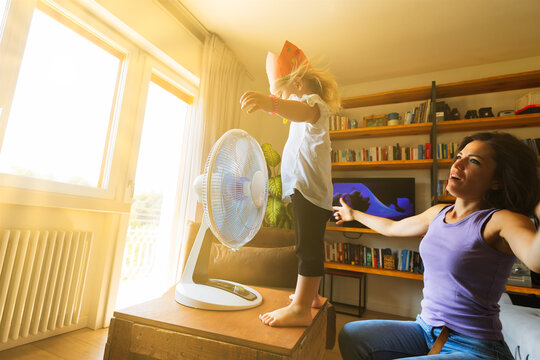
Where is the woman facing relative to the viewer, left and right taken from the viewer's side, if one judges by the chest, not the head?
facing the viewer and to the left of the viewer

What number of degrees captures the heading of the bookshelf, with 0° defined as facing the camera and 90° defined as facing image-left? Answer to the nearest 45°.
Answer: approximately 45°

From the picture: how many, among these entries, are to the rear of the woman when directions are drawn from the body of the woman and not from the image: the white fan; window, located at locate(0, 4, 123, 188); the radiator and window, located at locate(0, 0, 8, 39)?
0

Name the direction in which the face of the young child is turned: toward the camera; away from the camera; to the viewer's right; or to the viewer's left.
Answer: to the viewer's left

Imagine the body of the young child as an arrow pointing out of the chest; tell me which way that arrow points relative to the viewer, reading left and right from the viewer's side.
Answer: facing to the left of the viewer

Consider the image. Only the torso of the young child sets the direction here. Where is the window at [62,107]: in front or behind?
in front

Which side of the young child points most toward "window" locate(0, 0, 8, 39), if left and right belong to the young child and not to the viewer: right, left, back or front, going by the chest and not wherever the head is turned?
front

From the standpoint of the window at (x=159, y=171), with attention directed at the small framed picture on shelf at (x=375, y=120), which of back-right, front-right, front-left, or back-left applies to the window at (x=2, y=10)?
back-right

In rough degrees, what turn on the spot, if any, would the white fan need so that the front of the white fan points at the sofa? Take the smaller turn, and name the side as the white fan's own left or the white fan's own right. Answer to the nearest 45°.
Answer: approximately 135° to the white fan's own left

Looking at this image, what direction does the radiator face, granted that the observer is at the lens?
facing the viewer and to the right of the viewer

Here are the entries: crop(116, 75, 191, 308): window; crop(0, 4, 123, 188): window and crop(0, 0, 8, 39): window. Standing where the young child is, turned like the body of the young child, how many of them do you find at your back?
0

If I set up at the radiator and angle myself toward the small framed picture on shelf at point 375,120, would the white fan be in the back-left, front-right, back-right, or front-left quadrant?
front-right

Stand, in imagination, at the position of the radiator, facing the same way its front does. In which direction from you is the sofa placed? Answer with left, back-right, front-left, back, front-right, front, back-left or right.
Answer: front

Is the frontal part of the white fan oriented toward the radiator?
no

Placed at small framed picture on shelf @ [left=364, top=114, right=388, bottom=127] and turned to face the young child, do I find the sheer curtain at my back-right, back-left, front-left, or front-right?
front-right
